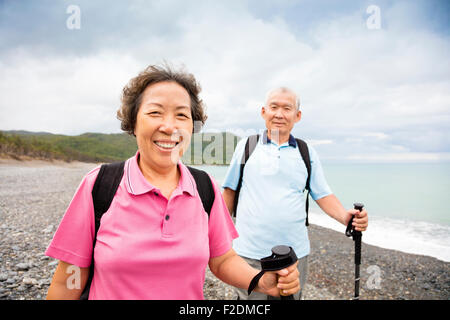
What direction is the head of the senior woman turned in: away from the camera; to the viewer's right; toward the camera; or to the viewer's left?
toward the camera

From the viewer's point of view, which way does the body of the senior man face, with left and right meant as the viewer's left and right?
facing the viewer

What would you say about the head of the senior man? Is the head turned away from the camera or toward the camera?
toward the camera

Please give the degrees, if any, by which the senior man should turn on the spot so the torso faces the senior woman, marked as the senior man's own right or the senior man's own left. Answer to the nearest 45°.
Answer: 0° — they already face them
